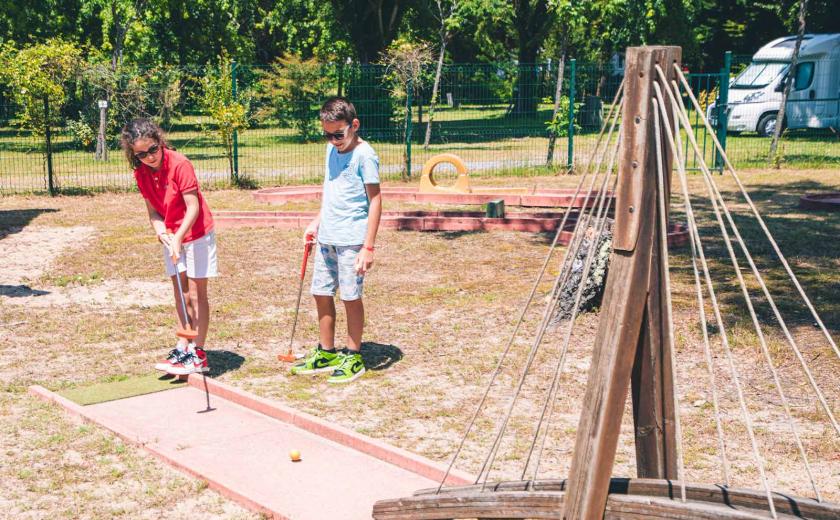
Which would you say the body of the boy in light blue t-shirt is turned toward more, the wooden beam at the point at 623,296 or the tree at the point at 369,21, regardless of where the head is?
the wooden beam

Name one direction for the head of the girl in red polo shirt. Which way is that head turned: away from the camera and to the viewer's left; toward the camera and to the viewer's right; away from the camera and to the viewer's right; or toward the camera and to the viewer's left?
toward the camera and to the viewer's right

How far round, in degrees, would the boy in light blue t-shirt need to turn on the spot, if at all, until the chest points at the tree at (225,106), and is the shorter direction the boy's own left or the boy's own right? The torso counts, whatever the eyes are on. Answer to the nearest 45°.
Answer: approximately 135° to the boy's own right

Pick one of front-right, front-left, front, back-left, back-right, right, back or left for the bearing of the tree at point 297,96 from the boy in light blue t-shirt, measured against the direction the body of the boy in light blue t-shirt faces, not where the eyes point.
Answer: back-right

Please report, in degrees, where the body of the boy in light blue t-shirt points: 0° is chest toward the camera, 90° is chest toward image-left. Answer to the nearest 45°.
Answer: approximately 45°

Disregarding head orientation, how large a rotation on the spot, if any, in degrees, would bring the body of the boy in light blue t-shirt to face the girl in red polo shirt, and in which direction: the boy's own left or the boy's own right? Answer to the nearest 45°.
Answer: approximately 45° to the boy's own right

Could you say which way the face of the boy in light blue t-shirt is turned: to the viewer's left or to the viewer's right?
to the viewer's left

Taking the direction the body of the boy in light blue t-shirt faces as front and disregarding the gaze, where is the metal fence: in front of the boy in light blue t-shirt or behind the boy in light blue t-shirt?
behind

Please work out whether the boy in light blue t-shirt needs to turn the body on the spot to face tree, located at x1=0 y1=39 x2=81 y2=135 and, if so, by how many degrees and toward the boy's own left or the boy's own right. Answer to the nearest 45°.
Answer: approximately 90° to the boy's own right

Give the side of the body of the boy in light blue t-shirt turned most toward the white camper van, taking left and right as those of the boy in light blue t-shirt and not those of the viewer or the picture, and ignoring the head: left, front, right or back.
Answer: back

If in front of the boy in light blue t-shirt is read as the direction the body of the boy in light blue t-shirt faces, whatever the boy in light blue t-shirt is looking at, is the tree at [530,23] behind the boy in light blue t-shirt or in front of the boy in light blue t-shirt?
behind

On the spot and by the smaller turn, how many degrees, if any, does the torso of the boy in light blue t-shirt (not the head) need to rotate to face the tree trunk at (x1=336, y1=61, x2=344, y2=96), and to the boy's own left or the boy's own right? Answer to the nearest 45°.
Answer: approximately 135° to the boy's own right
